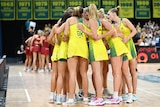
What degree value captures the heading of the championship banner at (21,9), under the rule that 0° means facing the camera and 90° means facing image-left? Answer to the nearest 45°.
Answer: approximately 0°

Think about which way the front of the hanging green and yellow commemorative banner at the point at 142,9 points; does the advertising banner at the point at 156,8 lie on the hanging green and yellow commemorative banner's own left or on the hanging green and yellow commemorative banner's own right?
on the hanging green and yellow commemorative banner's own left

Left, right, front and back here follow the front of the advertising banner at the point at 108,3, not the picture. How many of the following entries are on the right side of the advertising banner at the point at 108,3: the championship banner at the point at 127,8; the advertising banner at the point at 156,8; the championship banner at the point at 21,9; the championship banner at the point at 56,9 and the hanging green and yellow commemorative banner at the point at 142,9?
2

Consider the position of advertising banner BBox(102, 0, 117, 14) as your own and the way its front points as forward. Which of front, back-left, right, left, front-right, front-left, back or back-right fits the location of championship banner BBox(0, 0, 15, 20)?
right

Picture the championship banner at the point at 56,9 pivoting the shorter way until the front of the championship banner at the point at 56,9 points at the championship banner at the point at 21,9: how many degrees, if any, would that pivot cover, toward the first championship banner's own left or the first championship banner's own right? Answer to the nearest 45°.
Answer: approximately 90° to the first championship banner's own right

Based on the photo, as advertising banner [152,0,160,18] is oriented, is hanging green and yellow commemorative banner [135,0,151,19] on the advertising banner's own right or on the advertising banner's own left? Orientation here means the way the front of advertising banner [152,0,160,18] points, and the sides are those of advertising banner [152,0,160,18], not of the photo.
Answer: on the advertising banner's own right

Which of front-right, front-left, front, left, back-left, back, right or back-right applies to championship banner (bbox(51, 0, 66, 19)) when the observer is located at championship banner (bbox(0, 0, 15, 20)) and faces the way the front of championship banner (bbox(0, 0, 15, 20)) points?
left

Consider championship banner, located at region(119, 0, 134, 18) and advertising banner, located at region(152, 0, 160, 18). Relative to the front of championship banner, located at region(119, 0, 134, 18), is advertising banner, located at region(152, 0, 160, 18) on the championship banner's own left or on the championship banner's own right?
on the championship banner's own left

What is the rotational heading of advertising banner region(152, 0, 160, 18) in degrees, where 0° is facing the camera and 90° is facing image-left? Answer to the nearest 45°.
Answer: approximately 0°

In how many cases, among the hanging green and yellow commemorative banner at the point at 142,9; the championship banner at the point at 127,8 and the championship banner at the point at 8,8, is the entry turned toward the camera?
3

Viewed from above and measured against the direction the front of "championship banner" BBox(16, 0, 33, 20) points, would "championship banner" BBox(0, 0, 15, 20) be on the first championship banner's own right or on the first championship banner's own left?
on the first championship banner's own right

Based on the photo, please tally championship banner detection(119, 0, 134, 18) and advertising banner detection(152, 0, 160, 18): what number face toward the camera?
2
